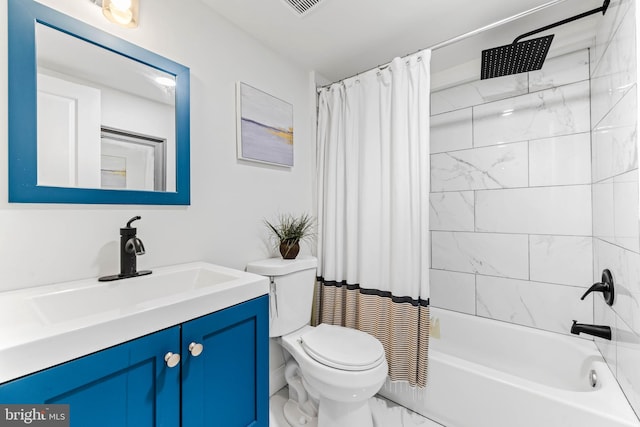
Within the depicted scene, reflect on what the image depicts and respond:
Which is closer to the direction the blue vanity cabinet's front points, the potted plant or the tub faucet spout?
the tub faucet spout

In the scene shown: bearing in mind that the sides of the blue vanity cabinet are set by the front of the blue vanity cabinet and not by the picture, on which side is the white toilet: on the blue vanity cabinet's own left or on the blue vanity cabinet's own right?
on the blue vanity cabinet's own left

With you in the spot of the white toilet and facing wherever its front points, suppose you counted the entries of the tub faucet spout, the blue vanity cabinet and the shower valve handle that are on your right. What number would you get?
1

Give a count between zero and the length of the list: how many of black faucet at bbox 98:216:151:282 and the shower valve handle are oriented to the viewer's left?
1

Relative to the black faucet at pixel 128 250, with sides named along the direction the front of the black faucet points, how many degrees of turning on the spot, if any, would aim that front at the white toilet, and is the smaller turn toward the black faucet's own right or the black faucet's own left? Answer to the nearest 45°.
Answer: approximately 45° to the black faucet's own left

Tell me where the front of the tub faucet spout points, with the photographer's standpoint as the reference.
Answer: facing to the left of the viewer

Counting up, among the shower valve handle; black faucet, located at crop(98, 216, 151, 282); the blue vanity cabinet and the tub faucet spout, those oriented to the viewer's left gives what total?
2

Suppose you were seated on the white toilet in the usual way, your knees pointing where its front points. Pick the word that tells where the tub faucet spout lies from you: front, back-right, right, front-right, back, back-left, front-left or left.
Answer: front-left

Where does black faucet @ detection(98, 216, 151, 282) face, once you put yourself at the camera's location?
facing the viewer and to the right of the viewer

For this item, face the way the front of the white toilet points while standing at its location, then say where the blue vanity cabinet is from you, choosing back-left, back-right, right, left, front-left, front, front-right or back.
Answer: right

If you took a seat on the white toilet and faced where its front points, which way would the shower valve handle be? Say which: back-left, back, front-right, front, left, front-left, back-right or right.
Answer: front-left

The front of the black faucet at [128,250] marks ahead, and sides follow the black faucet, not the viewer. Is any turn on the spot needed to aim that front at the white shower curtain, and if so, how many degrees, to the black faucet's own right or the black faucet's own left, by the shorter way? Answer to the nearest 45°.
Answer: approximately 45° to the black faucet's own left

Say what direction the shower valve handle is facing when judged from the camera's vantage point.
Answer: facing to the left of the viewer
